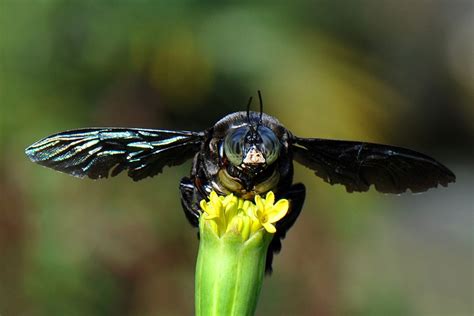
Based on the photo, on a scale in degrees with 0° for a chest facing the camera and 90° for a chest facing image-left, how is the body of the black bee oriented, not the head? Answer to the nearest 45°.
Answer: approximately 0°
